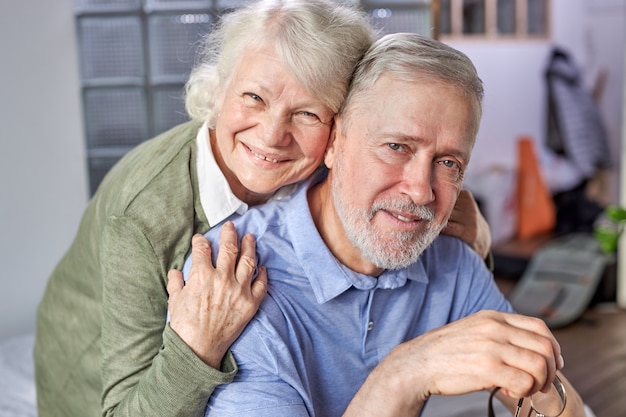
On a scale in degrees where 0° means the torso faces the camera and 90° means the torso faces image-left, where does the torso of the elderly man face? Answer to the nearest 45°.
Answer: approximately 315°

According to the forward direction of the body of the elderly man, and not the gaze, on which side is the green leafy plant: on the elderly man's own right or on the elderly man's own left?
on the elderly man's own left
